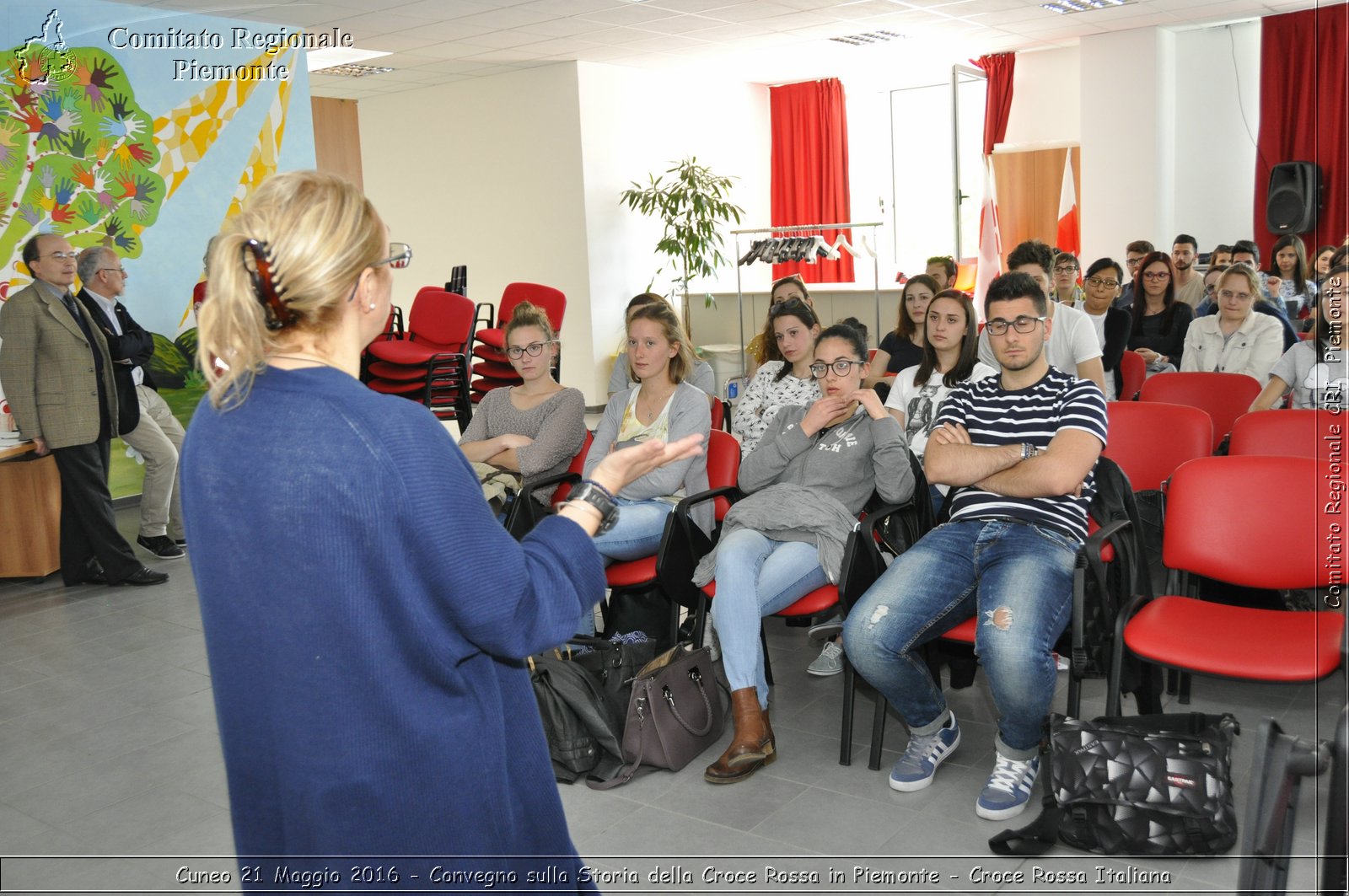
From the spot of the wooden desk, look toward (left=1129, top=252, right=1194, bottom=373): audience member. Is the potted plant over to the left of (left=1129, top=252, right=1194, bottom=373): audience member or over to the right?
left

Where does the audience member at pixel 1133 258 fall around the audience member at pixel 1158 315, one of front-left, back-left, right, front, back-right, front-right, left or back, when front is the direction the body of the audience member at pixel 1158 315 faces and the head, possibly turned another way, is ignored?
back-right

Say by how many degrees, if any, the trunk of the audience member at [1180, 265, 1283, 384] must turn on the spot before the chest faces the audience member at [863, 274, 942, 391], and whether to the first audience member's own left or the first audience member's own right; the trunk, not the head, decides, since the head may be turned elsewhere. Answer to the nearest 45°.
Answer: approximately 45° to the first audience member's own right

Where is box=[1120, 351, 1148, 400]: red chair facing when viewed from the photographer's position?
facing the viewer and to the left of the viewer

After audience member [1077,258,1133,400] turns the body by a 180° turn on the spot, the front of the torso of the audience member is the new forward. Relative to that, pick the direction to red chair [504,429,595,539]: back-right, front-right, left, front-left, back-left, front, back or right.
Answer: back

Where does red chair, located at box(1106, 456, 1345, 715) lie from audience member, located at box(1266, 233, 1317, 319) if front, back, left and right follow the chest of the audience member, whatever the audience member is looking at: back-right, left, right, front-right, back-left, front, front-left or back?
front-left

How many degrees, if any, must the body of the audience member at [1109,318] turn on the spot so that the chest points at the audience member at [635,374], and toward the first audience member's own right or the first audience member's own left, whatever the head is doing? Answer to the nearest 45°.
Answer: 0° — they already face them

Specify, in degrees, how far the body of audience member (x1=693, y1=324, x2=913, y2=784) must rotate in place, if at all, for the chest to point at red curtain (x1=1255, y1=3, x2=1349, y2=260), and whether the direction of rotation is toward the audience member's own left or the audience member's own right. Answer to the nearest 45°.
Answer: approximately 180°

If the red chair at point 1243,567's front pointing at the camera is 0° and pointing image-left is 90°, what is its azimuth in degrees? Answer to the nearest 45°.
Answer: approximately 45°

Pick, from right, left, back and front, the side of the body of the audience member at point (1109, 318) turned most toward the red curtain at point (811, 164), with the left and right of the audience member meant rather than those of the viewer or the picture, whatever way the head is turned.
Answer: right

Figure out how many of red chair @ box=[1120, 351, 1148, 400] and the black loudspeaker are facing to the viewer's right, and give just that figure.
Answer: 0
